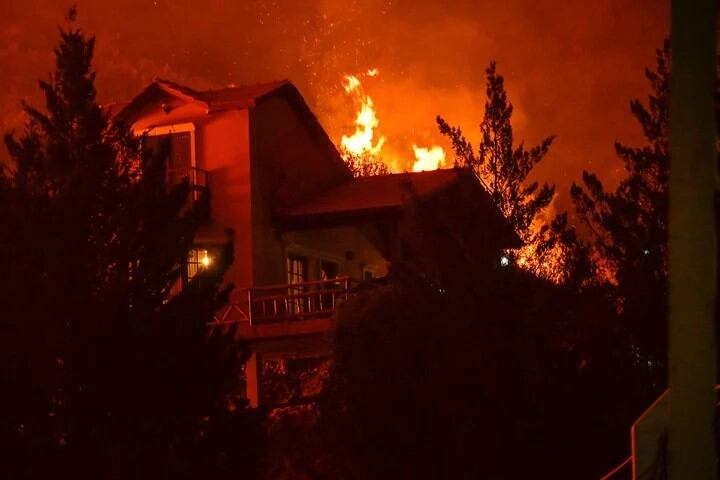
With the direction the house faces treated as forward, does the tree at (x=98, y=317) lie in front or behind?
in front

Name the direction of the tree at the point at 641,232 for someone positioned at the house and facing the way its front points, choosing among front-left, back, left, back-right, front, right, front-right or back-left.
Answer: left

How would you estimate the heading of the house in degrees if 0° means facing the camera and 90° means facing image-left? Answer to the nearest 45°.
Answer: approximately 45°

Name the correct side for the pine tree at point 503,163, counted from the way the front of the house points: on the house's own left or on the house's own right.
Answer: on the house's own left

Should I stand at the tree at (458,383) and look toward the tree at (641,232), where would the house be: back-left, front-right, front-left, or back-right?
front-left

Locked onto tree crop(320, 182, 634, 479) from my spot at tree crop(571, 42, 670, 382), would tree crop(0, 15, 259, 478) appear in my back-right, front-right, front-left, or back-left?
front-right

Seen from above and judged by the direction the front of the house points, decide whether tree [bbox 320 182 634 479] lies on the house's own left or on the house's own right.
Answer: on the house's own left
